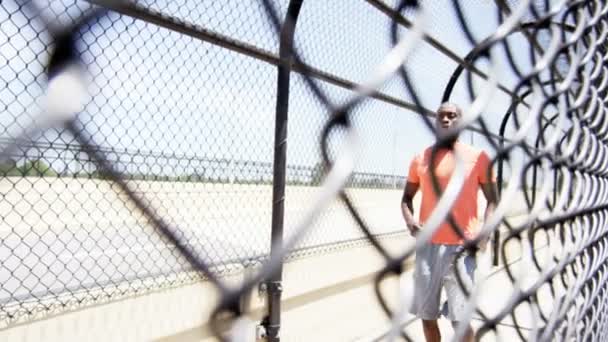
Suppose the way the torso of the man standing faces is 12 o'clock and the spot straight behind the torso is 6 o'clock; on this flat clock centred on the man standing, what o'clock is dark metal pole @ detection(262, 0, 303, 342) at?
The dark metal pole is roughly at 2 o'clock from the man standing.

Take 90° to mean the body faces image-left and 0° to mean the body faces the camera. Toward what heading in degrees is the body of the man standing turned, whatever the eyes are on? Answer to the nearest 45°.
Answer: approximately 0°
